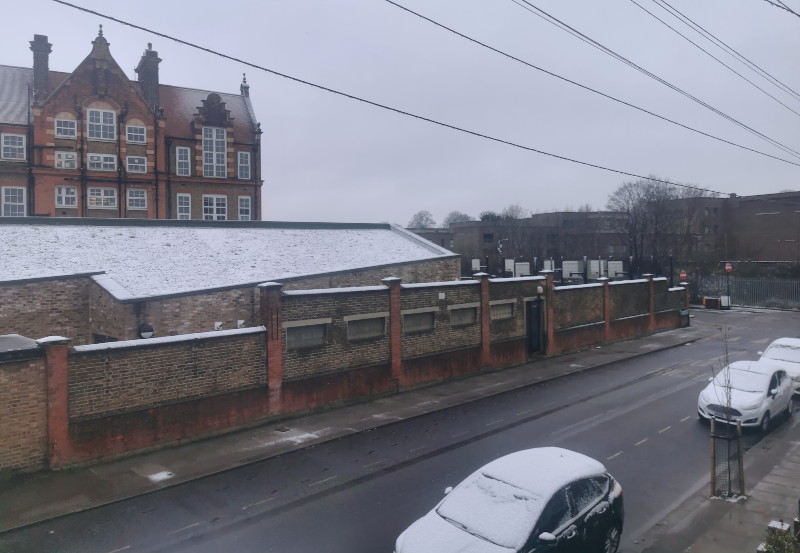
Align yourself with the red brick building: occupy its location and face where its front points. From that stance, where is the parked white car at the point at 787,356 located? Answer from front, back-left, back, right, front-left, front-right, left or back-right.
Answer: front-left

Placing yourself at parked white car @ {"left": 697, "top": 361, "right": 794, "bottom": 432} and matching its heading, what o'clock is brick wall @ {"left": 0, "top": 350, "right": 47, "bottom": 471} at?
The brick wall is roughly at 12 o'clock from the parked white car.

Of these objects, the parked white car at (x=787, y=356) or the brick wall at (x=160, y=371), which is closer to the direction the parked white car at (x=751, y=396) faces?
the brick wall

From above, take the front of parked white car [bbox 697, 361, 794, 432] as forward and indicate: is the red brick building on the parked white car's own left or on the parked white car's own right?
on the parked white car's own right

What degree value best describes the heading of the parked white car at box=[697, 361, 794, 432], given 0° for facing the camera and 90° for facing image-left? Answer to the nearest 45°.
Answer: approximately 45°

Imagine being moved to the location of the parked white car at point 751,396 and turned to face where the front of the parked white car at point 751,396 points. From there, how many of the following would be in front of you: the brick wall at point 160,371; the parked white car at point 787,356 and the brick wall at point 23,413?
2

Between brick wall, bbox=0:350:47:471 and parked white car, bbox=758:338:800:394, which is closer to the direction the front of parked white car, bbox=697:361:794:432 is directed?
the brick wall

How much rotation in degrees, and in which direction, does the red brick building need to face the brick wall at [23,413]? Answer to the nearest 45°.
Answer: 0° — it already faces it

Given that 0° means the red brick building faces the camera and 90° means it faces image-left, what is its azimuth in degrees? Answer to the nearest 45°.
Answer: approximately 0°

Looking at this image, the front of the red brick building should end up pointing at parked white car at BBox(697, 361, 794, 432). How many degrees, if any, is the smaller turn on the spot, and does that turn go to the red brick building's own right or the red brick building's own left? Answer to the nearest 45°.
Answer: approximately 45° to the red brick building's own left
